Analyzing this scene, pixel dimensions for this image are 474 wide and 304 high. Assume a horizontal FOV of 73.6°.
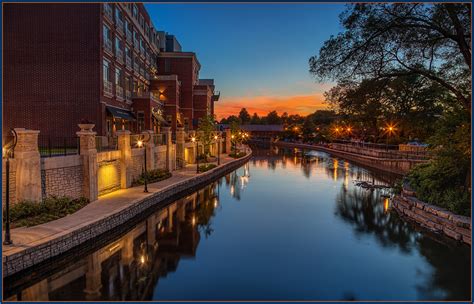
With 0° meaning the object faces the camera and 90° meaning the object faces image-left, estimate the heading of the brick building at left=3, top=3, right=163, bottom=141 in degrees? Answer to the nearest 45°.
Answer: approximately 270°

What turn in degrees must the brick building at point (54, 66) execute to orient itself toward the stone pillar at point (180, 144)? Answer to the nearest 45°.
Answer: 0° — it already faces it

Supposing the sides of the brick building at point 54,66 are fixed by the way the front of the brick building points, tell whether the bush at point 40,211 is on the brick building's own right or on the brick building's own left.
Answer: on the brick building's own right
